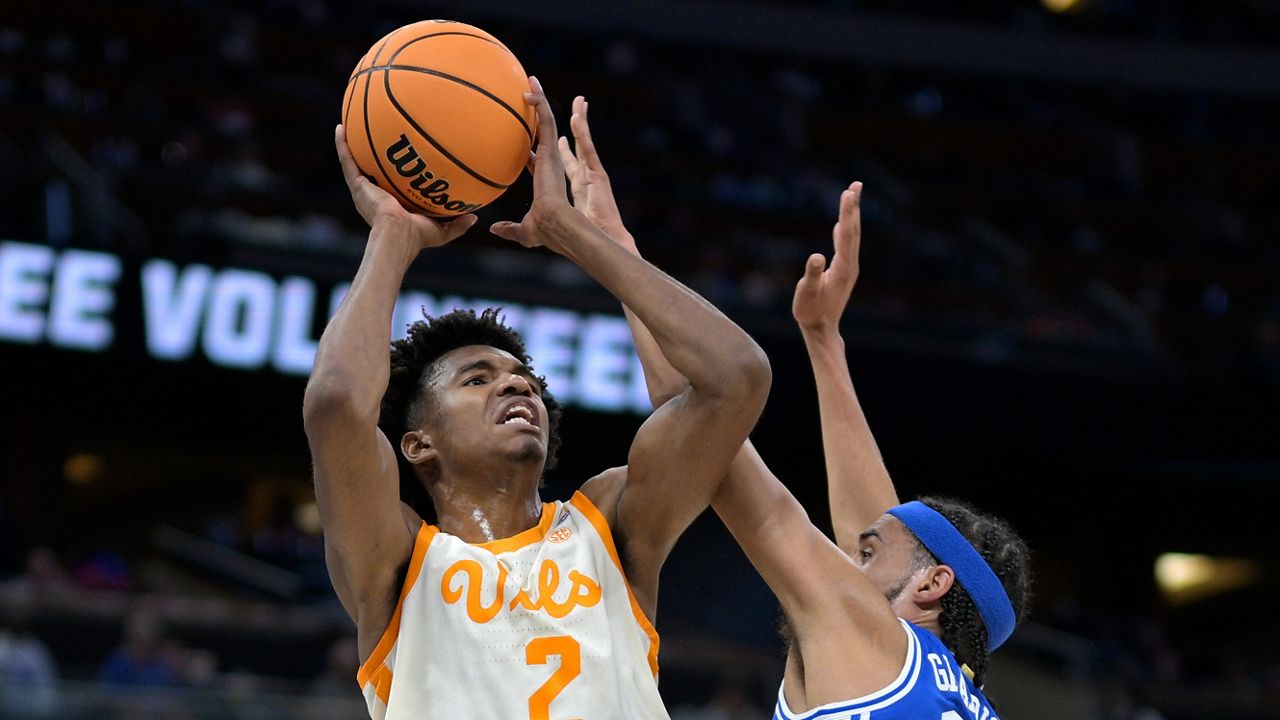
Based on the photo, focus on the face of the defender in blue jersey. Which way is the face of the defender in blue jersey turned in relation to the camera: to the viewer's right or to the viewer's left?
to the viewer's left

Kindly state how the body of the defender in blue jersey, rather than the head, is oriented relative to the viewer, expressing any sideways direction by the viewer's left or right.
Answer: facing away from the viewer and to the left of the viewer

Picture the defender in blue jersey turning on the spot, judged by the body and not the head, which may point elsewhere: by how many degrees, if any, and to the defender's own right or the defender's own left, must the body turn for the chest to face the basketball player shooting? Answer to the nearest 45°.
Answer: approximately 90° to the defender's own left
